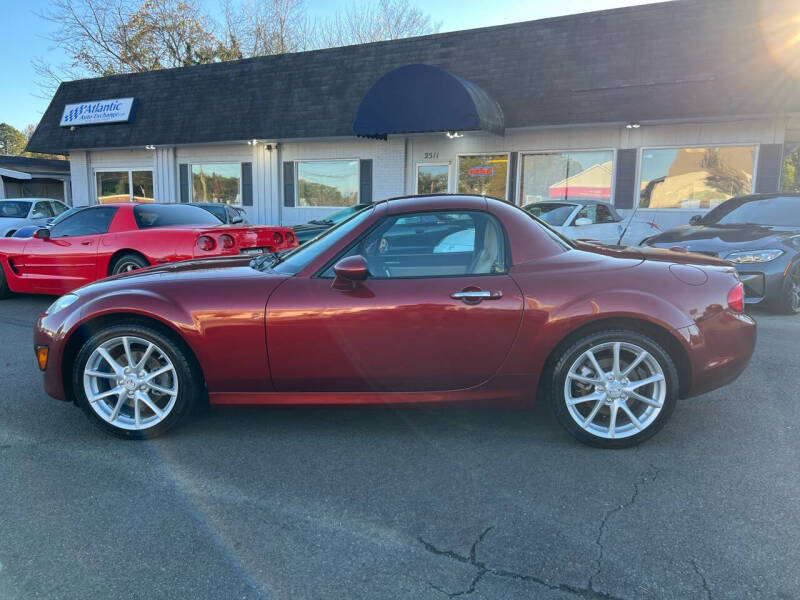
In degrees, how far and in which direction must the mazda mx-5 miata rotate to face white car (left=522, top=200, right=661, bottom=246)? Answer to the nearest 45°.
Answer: approximately 135° to its right

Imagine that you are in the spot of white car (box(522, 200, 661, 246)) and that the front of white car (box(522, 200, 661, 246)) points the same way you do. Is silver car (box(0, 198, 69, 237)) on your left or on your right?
on your right

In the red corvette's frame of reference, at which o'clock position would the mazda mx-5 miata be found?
The mazda mx-5 miata is roughly at 7 o'clock from the red corvette.

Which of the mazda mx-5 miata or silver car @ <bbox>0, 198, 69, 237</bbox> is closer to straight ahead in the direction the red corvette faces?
the silver car

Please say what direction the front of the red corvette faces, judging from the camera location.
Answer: facing away from the viewer and to the left of the viewer

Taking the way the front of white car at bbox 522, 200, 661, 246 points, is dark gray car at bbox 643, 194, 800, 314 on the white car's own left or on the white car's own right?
on the white car's own left

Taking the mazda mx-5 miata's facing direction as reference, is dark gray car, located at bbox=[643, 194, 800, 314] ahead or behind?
behind

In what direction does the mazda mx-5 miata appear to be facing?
to the viewer's left
